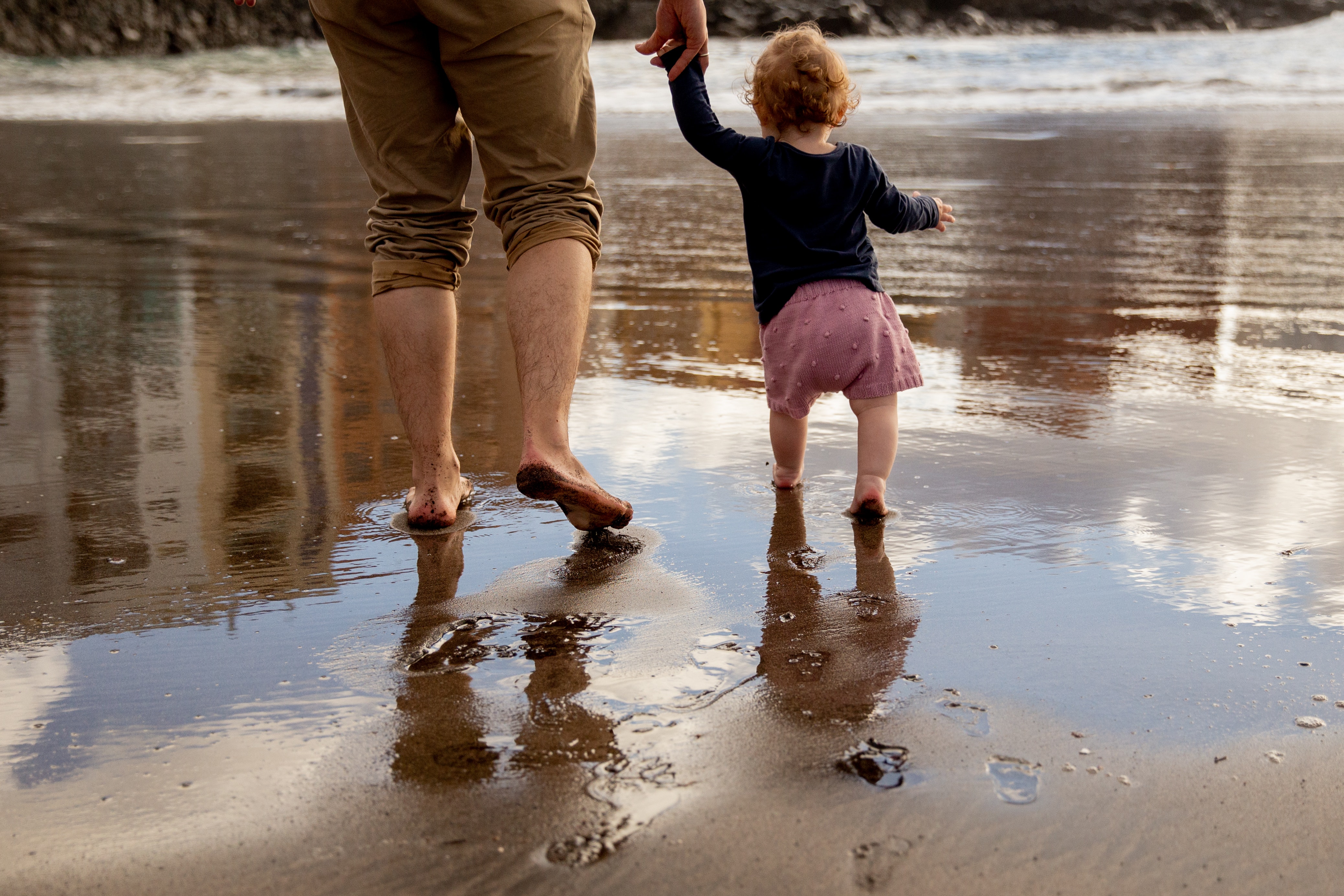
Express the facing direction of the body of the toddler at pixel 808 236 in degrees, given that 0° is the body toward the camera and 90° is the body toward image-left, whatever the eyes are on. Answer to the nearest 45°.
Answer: approximately 180°

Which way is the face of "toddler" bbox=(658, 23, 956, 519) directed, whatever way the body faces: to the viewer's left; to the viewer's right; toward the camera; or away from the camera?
away from the camera
